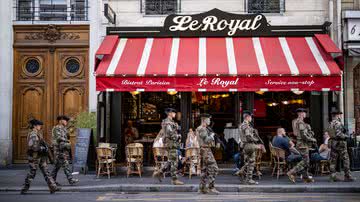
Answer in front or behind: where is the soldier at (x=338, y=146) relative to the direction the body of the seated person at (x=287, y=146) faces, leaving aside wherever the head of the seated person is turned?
in front
